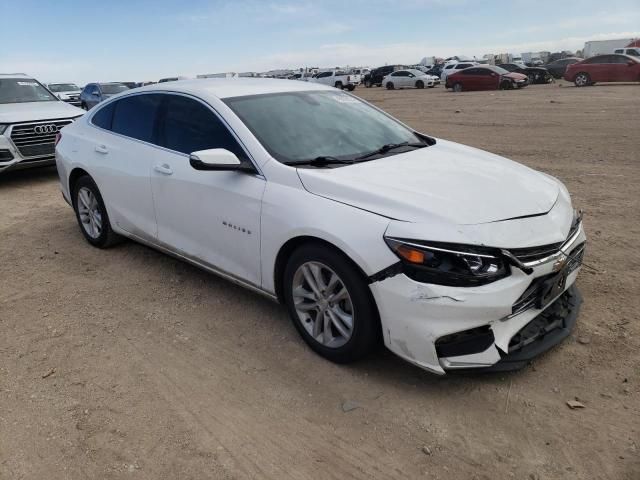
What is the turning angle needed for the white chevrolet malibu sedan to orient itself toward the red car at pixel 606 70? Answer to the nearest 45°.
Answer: approximately 90° to its left

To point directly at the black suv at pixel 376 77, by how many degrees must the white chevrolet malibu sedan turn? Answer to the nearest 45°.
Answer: approximately 135° to its left

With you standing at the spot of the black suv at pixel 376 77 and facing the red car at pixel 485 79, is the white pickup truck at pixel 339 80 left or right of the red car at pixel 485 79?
right

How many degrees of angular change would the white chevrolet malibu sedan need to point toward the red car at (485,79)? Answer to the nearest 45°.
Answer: approximately 135° to its left

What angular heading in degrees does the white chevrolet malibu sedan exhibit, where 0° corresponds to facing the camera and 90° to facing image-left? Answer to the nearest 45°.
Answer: approximately 315°

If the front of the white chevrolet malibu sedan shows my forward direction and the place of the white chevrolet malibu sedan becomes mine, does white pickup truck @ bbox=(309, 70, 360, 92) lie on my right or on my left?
on my left
